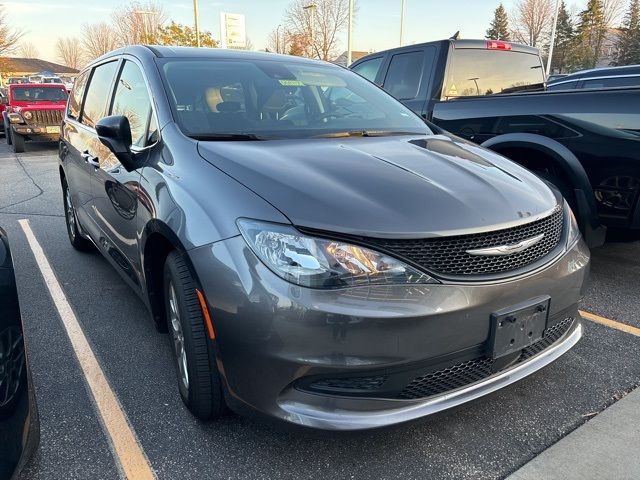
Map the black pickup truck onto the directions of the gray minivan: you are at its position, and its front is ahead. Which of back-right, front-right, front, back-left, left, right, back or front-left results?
left

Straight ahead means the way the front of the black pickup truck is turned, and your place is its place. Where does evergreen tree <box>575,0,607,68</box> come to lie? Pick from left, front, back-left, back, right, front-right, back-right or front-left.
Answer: front-right

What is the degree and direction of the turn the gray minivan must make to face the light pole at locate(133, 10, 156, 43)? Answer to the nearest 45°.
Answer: approximately 135° to its left

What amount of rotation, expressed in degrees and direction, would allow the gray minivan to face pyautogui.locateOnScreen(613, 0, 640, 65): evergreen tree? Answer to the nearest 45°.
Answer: approximately 90° to its left

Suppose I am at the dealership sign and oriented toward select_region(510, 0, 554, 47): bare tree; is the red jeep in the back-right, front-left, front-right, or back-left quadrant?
back-right

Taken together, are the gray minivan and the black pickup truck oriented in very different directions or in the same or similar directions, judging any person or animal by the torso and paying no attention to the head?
very different directions
